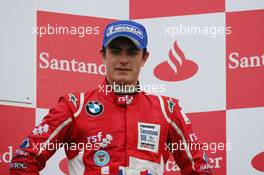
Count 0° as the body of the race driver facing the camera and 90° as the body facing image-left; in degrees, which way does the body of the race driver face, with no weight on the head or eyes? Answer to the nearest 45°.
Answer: approximately 0°
